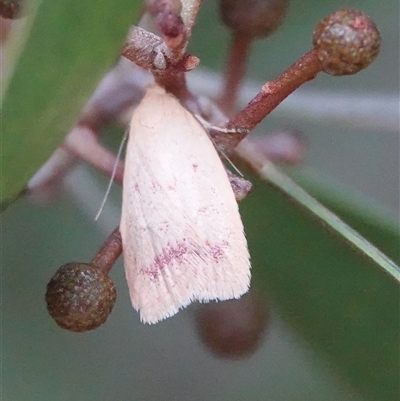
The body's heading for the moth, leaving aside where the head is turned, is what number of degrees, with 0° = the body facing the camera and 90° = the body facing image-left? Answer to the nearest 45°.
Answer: approximately 180°
